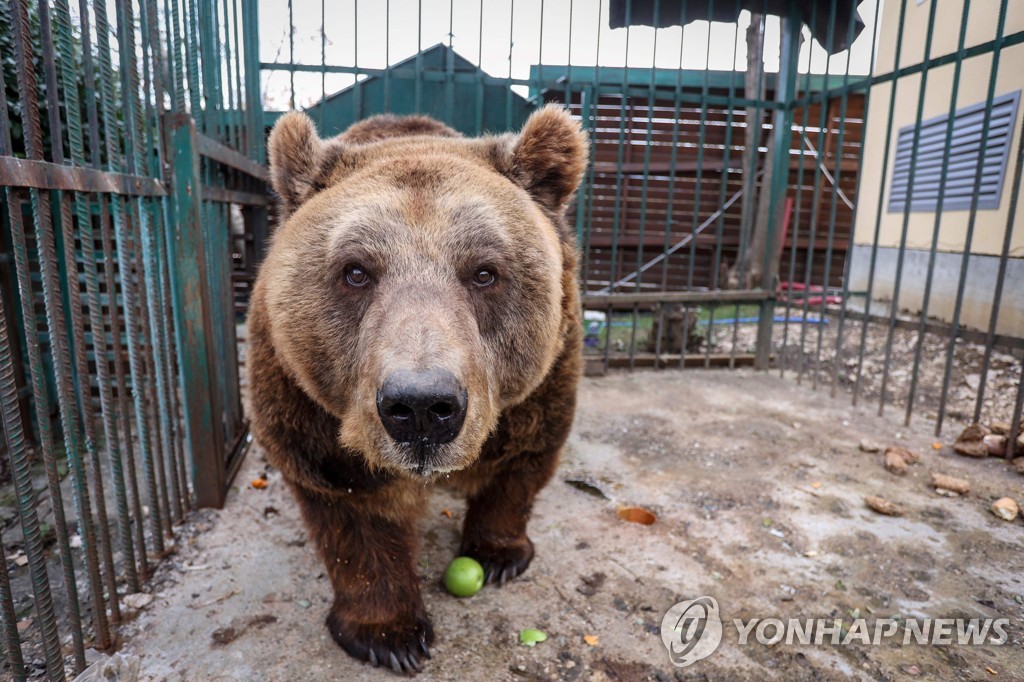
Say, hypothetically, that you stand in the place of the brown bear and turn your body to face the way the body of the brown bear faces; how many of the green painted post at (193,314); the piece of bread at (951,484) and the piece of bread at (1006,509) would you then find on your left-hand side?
2

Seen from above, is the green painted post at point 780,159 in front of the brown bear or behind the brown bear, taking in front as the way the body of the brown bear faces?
behind

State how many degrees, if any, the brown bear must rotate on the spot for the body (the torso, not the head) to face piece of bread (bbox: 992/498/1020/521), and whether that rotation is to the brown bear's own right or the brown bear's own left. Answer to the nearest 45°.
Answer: approximately 90° to the brown bear's own left

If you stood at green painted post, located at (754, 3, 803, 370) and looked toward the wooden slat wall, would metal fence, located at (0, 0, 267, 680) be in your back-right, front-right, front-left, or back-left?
back-left

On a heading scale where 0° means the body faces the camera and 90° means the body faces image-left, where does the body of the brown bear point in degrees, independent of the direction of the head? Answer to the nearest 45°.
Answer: approximately 0°

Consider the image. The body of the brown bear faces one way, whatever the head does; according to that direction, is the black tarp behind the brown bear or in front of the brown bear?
behind

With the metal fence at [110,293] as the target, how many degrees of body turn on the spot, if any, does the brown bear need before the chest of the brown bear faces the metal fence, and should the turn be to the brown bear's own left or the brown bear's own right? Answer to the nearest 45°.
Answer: approximately 135° to the brown bear's own right

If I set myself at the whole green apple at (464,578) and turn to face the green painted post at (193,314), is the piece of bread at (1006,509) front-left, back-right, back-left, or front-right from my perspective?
back-right

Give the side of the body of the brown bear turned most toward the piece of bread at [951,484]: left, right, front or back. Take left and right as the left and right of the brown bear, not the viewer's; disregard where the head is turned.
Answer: left
